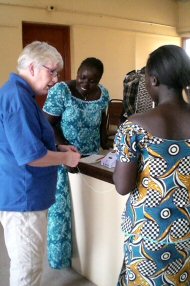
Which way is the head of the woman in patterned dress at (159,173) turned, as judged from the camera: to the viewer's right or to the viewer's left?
to the viewer's left

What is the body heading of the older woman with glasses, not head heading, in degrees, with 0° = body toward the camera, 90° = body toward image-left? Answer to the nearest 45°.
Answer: approximately 270°

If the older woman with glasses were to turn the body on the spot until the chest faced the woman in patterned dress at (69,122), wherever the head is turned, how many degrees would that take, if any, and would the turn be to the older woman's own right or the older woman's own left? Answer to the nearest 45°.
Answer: approximately 90° to the older woman's own left

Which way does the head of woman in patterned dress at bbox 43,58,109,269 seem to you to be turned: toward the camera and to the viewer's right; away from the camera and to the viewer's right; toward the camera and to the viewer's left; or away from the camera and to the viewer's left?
toward the camera and to the viewer's left
